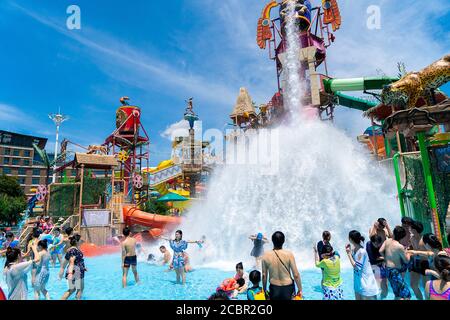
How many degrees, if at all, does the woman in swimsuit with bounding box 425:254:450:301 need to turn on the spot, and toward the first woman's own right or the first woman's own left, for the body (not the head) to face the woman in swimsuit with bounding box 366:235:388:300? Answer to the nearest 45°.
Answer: approximately 45° to the first woman's own left

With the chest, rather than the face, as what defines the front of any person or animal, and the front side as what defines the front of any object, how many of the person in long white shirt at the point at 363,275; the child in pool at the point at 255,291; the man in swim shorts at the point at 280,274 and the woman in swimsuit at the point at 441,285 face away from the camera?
3

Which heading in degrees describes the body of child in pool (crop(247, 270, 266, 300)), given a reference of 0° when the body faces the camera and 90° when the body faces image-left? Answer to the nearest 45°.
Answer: approximately 180°

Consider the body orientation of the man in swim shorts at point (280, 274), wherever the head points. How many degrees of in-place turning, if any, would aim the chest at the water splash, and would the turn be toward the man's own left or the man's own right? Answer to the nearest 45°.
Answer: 0° — they already face it

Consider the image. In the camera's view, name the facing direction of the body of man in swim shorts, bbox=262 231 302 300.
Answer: away from the camera

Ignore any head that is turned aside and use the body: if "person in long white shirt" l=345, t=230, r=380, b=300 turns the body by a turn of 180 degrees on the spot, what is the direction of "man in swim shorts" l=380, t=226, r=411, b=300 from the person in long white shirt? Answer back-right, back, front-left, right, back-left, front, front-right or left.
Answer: front-left

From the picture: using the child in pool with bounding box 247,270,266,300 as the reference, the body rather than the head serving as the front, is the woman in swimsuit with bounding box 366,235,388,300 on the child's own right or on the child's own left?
on the child's own right

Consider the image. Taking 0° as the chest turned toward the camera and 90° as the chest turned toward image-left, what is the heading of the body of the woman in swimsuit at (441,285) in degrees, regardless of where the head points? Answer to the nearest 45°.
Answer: approximately 180°

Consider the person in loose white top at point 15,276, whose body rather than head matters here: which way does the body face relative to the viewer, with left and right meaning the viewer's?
facing away from the viewer and to the right of the viewer

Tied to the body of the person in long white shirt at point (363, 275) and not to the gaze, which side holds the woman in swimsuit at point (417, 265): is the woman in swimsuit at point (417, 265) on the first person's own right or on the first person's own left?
on the first person's own right
